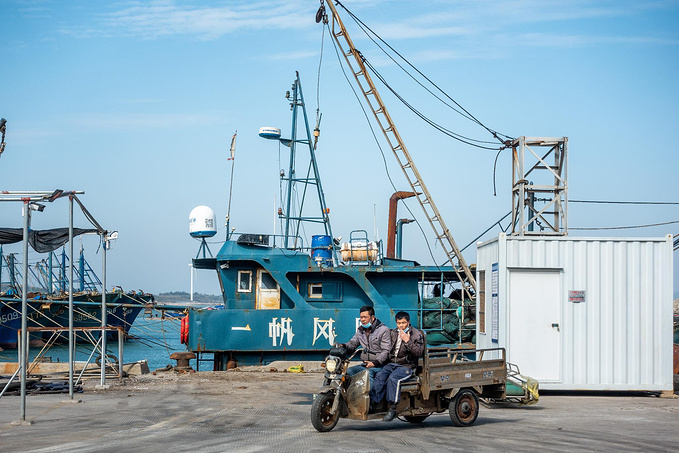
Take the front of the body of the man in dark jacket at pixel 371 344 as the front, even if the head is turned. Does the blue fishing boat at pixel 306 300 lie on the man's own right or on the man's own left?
on the man's own right

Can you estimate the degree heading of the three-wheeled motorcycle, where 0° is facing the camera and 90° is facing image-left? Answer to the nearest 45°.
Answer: approximately 45°

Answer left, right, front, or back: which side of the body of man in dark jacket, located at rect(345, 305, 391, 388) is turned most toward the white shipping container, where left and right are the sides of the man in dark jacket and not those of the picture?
back

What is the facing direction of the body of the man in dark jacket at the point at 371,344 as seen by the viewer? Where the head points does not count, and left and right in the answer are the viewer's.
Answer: facing the viewer and to the left of the viewer

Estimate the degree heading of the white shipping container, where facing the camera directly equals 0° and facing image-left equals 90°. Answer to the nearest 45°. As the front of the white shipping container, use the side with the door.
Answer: approximately 0°

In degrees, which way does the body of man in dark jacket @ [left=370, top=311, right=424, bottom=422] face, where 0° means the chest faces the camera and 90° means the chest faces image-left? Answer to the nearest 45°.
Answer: approximately 45°

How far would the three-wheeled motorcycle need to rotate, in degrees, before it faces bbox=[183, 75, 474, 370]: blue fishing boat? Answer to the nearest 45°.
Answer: approximately 135° to its right

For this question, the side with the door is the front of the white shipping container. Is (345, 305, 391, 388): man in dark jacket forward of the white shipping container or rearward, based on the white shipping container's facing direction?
forward
